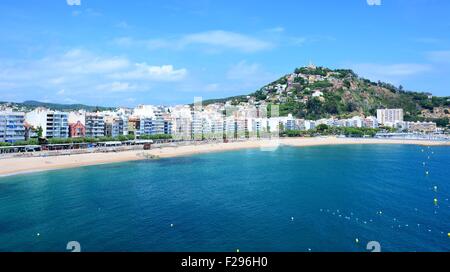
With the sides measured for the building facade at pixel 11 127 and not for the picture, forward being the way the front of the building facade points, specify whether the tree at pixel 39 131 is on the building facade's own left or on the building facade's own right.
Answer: on the building facade's own left

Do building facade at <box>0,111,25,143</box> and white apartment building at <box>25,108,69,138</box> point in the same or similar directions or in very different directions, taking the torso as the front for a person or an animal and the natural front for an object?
same or similar directions

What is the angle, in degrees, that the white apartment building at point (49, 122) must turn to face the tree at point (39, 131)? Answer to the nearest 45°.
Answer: approximately 45° to its right

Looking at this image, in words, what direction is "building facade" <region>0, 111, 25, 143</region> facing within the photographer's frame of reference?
facing the viewer

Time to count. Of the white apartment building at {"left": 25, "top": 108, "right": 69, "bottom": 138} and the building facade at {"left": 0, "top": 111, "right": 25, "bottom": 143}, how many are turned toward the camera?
2

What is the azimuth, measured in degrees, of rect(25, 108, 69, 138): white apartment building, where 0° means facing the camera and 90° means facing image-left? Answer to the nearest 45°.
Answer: approximately 0°

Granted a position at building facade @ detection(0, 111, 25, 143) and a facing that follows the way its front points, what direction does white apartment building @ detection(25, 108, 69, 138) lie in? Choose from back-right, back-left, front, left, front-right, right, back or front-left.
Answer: back-left

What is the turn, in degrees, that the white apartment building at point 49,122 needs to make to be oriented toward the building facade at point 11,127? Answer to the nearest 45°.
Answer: approximately 45° to its right
